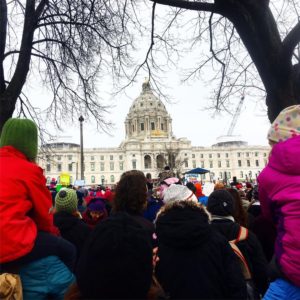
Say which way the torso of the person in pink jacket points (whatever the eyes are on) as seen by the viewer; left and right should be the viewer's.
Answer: facing away from the viewer and to the left of the viewer

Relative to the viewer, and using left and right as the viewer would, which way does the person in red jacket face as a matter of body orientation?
facing away from the viewer and to the right of the viewer

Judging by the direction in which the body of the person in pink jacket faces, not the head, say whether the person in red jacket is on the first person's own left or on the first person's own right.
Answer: on the first person's own left
